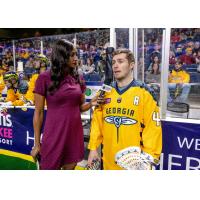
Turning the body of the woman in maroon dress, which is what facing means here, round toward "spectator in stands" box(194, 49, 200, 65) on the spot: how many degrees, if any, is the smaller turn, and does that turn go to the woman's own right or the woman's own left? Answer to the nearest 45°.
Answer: approximately 90° to the woman's own left

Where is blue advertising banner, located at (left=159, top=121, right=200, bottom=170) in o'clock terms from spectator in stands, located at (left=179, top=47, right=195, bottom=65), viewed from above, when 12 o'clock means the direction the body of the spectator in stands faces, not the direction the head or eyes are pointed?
The blue advertising banner is roughly at 12 o'clock from the spectator in stands.

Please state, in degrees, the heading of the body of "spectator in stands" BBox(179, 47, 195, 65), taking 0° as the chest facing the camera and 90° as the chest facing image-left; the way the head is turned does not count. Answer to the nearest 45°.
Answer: approximately 0°

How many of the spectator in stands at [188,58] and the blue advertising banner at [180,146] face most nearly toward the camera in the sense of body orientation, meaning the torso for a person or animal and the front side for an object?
2

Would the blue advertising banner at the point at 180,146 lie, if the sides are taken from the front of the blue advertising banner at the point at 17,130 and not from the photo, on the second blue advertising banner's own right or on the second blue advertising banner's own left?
on the second blue advertising banner's own left

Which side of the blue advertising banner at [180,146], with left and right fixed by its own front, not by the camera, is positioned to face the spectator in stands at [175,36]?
back

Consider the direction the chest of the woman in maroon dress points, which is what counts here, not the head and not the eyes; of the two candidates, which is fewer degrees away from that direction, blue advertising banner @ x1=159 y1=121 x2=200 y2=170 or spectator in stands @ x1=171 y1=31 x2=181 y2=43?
the blue advertising banner
